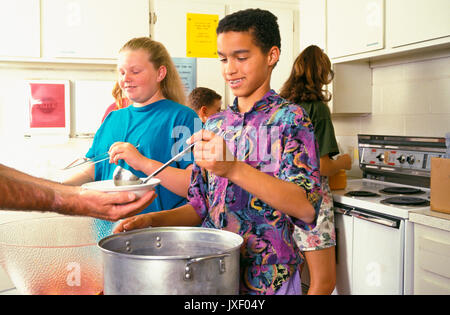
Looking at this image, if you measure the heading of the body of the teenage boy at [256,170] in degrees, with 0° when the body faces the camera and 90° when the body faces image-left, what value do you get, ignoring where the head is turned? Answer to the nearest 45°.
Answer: approximately 45°

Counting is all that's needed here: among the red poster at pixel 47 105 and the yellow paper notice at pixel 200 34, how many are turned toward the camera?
2

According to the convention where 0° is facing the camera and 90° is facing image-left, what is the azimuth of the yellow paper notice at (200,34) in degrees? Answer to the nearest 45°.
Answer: approximately 0°
